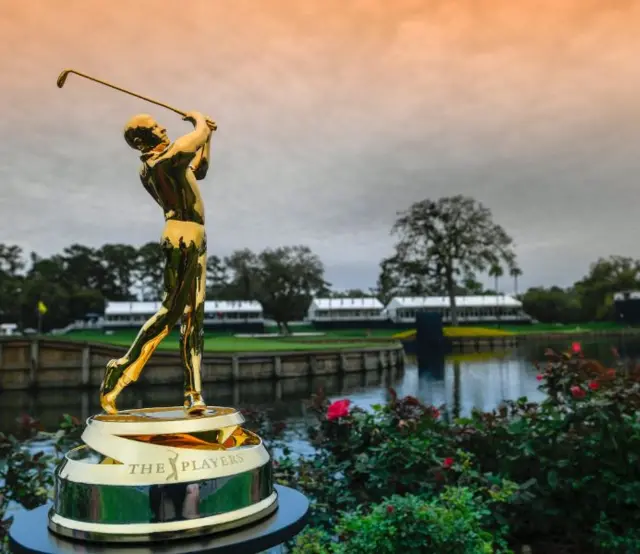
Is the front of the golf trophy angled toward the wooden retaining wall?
no

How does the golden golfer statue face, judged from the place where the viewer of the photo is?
facing to the right of the viewer

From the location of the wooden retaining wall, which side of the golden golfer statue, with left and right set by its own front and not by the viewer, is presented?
left

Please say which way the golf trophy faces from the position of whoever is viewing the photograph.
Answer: facing the viewer

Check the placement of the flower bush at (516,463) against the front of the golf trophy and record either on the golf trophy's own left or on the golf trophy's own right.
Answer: on the golf trophy's own left

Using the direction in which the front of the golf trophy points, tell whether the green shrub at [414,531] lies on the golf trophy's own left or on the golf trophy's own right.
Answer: on the golf trophy's own left

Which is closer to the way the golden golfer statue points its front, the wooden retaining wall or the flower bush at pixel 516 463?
the flower bush

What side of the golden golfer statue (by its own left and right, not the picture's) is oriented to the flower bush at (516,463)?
front
